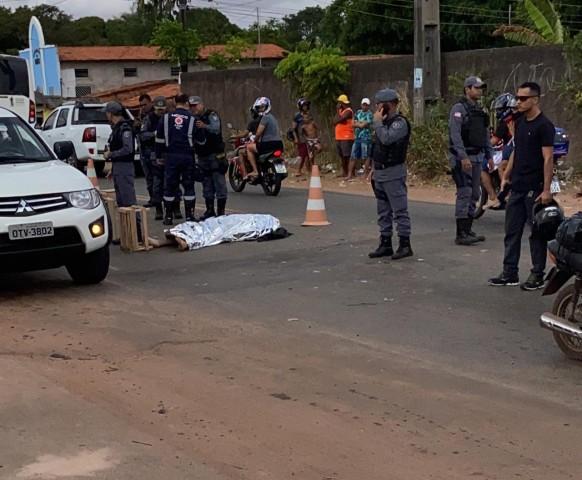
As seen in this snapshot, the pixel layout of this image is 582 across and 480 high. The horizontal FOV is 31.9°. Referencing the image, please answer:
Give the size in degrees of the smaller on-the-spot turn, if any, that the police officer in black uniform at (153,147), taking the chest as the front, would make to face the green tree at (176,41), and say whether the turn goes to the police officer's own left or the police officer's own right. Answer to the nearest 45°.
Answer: approximately 135° to the police officer's own left

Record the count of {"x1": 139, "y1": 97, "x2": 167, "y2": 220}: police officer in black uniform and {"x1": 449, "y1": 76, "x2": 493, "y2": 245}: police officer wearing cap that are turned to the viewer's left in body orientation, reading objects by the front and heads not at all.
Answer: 0

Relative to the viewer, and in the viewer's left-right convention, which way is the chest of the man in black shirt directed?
facing the viewer and to the left of the viewer

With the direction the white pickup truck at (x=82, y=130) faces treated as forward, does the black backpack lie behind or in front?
behind

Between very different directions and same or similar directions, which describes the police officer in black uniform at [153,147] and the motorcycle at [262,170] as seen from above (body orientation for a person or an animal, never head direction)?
very different directions

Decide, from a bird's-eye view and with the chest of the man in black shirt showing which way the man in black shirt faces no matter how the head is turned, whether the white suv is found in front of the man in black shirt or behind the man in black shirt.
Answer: in front

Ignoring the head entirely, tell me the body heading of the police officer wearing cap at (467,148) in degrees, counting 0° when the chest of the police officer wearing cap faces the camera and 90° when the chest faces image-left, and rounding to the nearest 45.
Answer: approximately 315°

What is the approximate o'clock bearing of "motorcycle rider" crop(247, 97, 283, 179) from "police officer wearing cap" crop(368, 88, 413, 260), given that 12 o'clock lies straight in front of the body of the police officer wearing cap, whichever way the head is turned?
The motorcycle rider is roughly at 4 o'clock from the police officer wearing cap.

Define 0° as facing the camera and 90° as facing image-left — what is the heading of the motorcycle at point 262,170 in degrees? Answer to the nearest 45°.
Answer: approximately 135°

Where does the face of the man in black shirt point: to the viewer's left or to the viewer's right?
to the viewer's left
